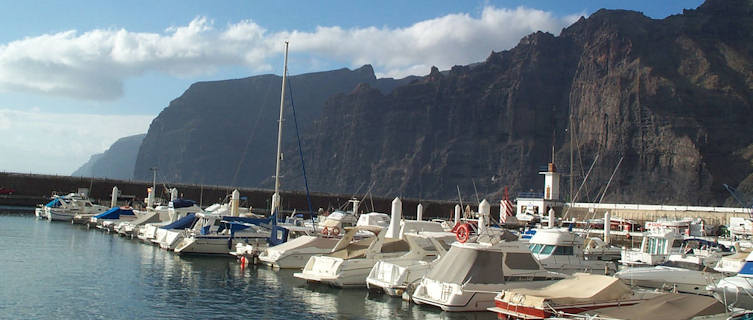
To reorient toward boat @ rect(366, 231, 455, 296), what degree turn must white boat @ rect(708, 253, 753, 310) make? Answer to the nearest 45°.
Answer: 0° — it already faces it

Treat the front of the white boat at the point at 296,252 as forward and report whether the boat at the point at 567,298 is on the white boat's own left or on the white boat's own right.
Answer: on the white boat's own right

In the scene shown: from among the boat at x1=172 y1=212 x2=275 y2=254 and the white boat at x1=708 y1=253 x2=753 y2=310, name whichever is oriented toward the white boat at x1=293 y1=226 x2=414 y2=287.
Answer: the white boat at x1=708 y1=253 x2=753 y2=310

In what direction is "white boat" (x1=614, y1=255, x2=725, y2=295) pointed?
to the viewer's left

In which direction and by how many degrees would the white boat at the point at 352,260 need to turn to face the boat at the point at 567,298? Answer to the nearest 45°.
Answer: approximately 90° to its right
